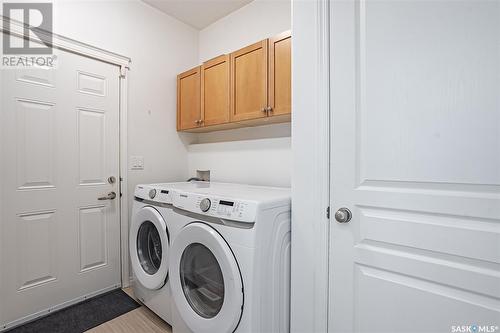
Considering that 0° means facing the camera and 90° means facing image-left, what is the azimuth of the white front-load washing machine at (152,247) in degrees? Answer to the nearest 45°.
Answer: approximately 45°

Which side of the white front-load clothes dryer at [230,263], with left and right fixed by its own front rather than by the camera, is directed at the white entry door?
right

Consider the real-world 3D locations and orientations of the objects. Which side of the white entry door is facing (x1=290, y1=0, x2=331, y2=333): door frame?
front

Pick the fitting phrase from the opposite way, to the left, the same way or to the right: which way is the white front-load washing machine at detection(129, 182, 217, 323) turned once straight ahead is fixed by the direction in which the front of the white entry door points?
to the right

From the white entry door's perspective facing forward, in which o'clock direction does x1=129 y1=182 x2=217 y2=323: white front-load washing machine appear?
The white front-load washing machine is roughly at 10 o'clock from the white entry door.

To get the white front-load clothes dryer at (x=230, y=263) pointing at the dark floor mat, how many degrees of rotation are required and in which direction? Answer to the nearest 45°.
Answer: approximately 90° to its right

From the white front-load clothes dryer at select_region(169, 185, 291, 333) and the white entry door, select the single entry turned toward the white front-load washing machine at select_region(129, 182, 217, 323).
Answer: the white entry door

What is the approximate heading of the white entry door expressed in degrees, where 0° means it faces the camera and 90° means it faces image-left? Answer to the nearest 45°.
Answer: approximately 315°

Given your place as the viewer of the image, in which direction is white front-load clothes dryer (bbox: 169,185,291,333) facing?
facing the viewer and to the left of the viewer

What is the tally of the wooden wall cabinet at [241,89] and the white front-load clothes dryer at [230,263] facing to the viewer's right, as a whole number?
0

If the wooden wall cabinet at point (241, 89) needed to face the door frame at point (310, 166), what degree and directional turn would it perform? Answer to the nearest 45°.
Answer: approximately 45° to its left
